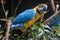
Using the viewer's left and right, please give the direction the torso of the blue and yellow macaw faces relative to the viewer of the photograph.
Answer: facing to the right of the viewer
